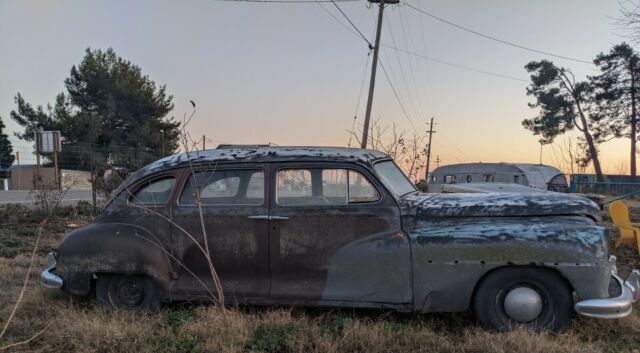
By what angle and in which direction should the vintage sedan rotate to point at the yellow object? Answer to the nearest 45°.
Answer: approximately 45° to its left

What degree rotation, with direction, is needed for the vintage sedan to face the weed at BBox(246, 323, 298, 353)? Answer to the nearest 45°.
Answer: approximately 135° to its right

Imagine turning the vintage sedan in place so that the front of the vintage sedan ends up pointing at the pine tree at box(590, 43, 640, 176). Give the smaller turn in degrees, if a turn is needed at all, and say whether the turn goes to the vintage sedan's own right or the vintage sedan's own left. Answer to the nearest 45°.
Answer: approximately 45° to the vintage sedan's own left

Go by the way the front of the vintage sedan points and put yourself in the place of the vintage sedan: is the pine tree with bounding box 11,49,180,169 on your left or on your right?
on your left

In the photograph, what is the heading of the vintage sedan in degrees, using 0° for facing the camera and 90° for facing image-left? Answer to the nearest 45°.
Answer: approximately 270°
